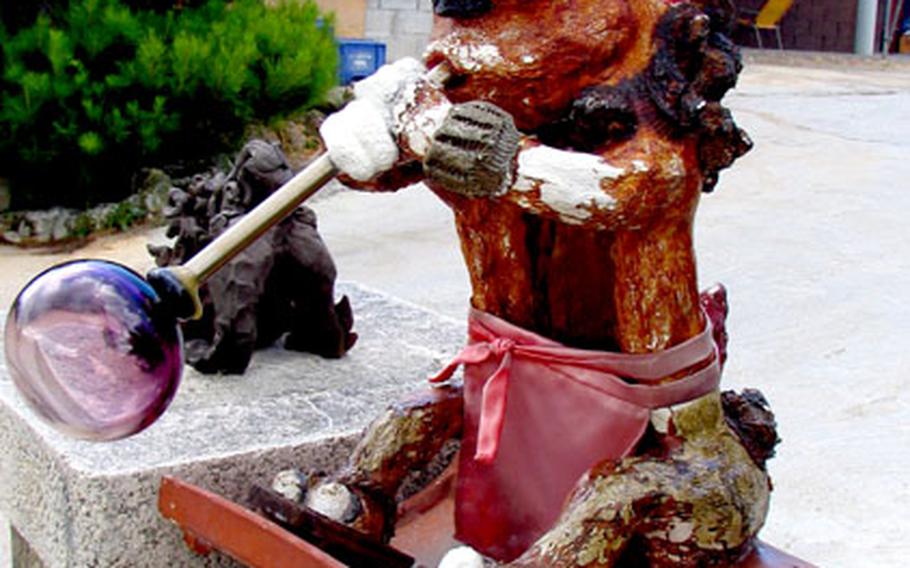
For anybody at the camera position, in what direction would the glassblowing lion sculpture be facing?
facing the viewer and to the left of the viewer

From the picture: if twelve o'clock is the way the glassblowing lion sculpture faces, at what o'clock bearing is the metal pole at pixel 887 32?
The metal pole is roughly at 5 o'clock from the glassblowing lion sculpture.

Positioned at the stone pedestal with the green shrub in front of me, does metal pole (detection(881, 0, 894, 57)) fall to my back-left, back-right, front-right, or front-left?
front-right

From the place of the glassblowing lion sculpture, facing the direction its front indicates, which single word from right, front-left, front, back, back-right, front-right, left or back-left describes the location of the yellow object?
back-right

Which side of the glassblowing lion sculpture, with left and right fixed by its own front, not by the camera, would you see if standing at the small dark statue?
right

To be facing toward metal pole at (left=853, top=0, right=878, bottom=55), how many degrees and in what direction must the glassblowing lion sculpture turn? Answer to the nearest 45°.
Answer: approximately 135° to its right

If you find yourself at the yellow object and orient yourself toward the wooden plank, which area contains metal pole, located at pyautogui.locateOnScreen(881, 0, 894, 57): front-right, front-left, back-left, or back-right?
back-left

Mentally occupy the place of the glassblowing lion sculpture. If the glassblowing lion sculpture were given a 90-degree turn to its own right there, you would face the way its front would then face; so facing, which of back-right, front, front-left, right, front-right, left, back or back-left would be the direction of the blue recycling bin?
front-right
